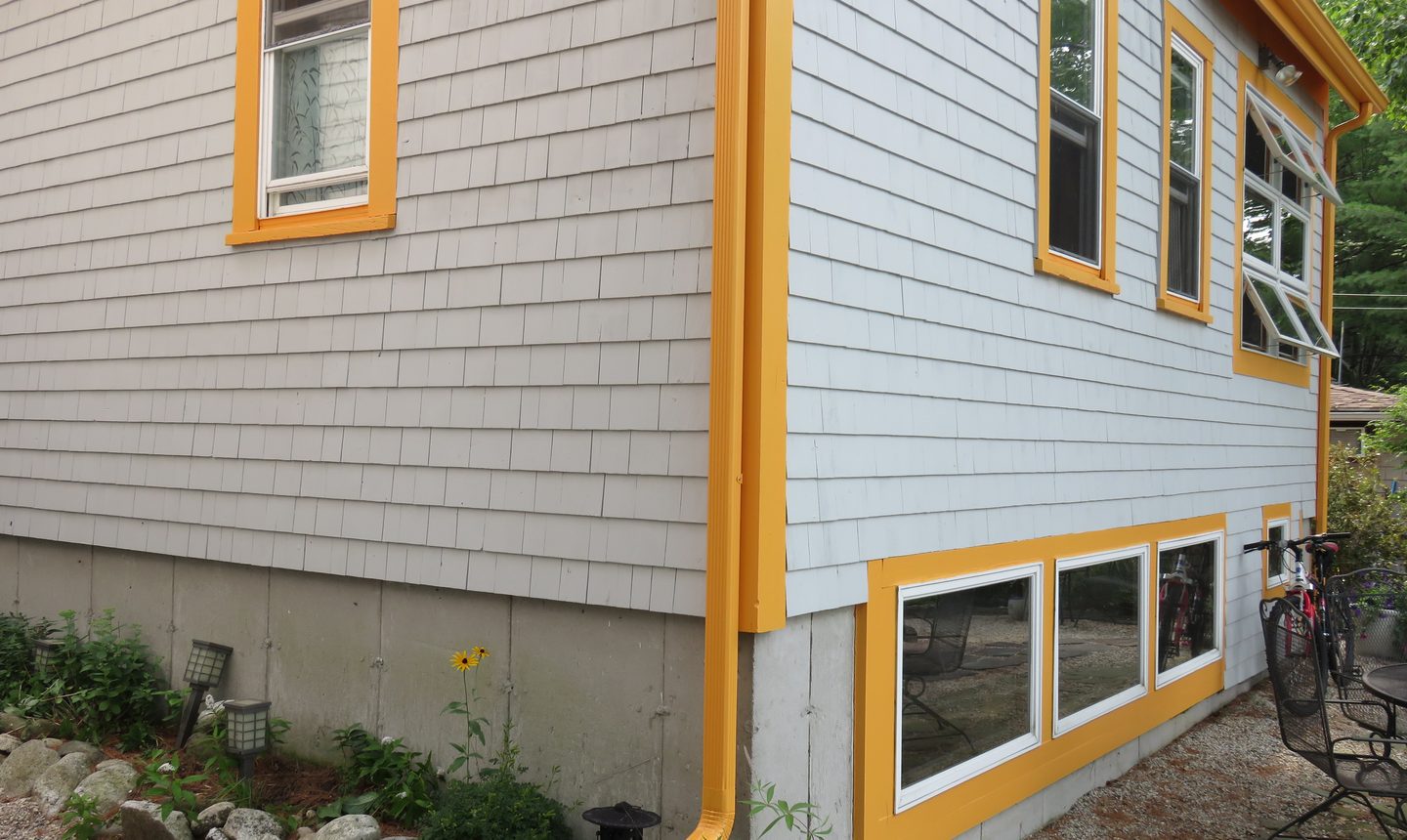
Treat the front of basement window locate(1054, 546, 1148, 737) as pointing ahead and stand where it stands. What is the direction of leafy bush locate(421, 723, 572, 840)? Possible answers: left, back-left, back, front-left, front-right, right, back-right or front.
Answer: right

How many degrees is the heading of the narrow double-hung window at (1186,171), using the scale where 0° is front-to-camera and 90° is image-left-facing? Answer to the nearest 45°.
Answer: approximately 315°

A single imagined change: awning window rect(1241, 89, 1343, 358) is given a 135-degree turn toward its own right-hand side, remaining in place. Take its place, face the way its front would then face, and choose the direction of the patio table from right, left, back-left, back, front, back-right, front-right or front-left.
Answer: left

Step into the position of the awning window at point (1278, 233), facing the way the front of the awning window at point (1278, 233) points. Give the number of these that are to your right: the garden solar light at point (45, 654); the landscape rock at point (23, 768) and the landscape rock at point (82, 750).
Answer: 3

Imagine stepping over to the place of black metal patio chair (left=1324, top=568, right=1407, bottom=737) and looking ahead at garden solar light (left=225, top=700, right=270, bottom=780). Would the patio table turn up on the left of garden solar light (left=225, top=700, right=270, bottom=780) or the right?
left

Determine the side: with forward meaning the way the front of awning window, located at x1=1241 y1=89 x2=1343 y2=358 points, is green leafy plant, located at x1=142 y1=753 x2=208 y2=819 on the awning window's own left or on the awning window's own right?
on the awning window's own right

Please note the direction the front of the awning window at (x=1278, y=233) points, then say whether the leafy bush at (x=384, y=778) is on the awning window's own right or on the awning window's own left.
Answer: on the awning window's own right

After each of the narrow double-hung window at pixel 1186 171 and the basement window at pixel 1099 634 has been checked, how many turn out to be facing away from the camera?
0

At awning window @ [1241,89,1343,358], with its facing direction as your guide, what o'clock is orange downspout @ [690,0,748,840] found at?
The orange downspout is roughly at 2 o'clock from the awning window.

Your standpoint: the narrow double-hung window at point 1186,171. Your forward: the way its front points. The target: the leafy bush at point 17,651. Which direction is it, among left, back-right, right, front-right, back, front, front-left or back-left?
right

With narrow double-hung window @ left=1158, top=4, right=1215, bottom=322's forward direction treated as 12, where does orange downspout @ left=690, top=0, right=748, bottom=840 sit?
The orange downspout is roughly at 2 o'clock from the narrow double-hung window.

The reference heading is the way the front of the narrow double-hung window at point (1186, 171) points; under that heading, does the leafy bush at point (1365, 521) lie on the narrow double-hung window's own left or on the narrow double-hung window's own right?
on the narrow double-hung window's own left
